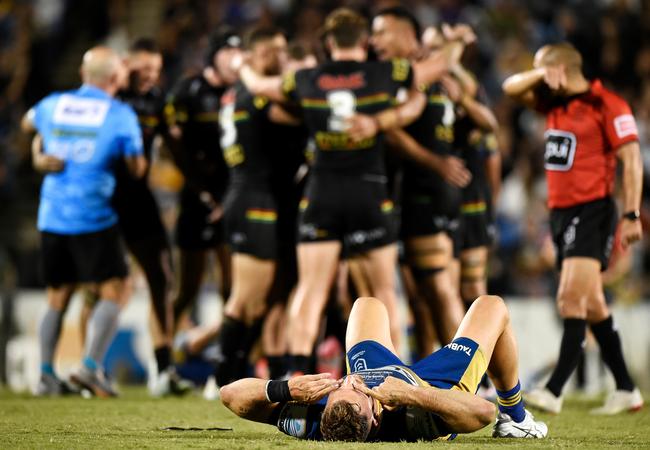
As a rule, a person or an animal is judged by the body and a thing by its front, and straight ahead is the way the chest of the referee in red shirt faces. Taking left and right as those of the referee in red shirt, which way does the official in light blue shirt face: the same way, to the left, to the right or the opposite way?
the opposite way

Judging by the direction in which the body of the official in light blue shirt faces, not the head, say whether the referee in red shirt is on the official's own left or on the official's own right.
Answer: on the official's own right

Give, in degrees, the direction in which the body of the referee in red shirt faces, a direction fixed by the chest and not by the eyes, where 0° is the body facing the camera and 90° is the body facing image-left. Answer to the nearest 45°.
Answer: approximately 45°

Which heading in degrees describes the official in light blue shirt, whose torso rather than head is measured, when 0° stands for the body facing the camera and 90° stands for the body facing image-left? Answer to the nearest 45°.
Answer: approximately 225°

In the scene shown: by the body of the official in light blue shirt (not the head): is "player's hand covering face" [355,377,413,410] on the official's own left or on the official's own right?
on the official's own right

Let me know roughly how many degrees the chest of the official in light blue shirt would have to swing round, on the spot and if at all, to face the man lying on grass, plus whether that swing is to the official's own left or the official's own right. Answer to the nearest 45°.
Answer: approximately 135° to the official's own right
